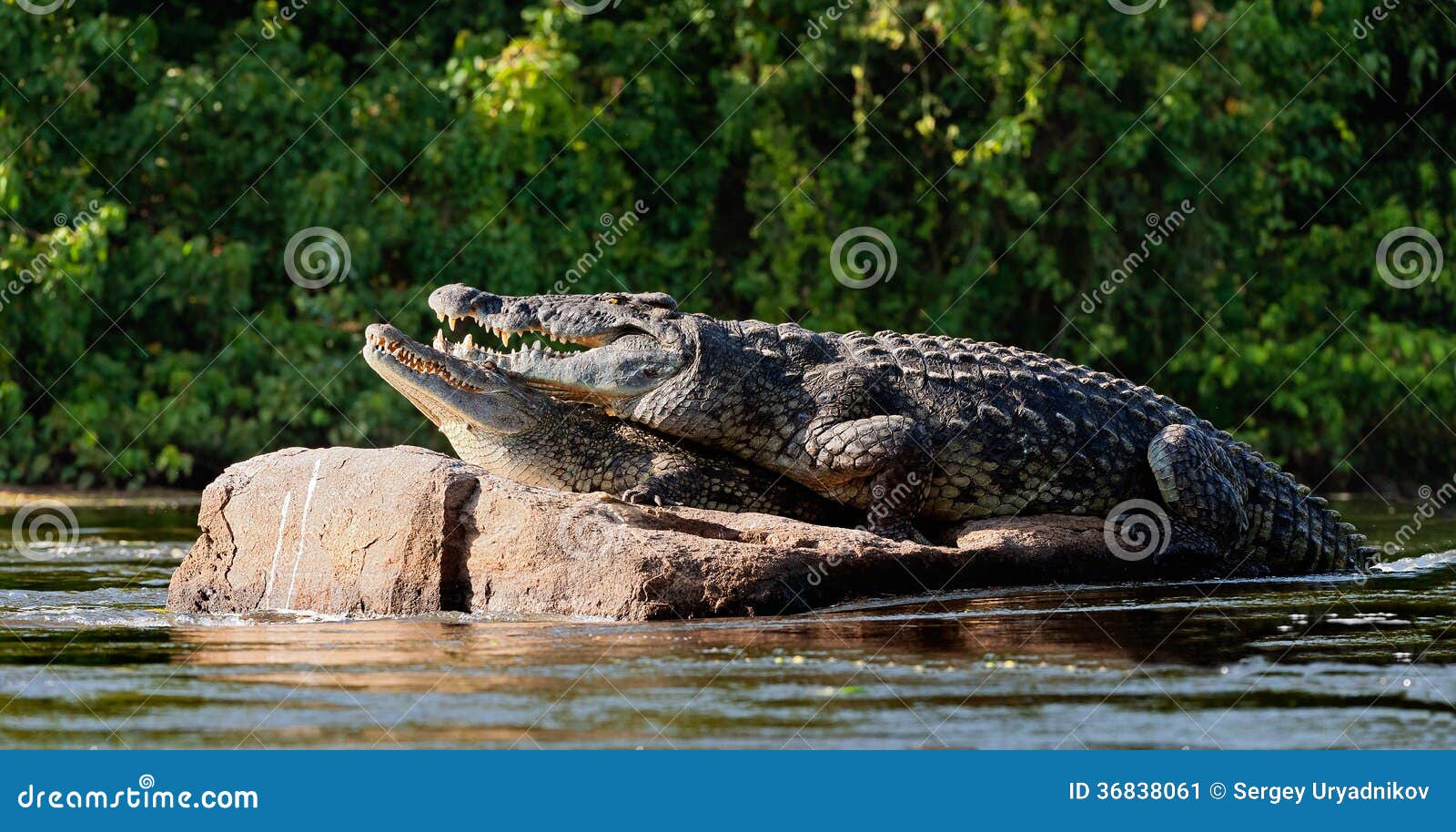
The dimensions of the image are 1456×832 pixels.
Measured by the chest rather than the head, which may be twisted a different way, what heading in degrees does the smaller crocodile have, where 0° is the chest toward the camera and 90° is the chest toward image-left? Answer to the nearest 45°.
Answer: approximately 90°

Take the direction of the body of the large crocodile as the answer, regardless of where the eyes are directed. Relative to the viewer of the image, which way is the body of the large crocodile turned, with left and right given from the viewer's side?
facing to the left of the viewer
